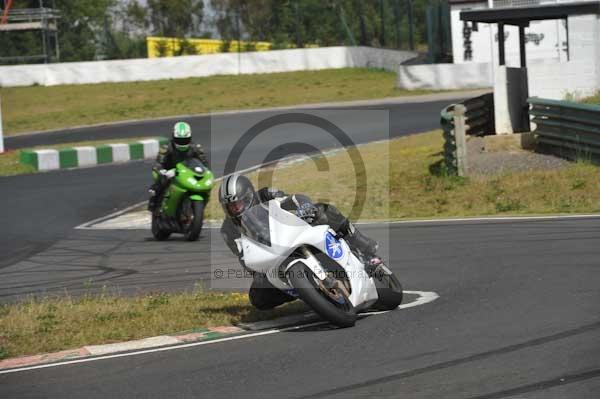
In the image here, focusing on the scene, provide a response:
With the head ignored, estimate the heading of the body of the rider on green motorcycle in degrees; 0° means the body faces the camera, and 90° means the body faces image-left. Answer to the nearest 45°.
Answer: approximately 315°

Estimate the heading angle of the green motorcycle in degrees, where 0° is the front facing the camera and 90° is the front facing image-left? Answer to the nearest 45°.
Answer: approximately 315°

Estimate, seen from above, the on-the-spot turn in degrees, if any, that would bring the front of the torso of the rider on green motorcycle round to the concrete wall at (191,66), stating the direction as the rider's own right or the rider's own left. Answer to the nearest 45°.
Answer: approximately 135° to the rider's own left

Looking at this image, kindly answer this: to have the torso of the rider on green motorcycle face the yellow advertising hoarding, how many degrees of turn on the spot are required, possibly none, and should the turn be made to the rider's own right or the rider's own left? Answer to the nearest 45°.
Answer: approximately 135° to the rider's own left

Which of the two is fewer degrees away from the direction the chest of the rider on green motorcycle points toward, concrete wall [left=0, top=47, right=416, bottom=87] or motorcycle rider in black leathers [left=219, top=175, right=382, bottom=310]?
the motorcycle rider in black leathers

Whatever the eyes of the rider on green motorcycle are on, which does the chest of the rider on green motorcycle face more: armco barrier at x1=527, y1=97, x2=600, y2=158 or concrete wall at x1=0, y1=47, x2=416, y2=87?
the armco barrier

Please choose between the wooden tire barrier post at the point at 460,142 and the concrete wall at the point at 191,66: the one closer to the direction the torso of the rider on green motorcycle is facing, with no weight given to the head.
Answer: the wooden tire barrier post

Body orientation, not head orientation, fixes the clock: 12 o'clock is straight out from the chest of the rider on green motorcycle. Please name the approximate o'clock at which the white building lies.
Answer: The white building is roughly at 7 o'clock from the rider on green motorcycle.

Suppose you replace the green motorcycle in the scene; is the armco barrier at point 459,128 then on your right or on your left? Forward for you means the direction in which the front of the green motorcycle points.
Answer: on your left

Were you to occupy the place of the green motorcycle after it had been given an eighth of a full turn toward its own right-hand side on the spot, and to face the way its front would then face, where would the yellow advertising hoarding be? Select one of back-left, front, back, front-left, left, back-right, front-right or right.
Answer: back
